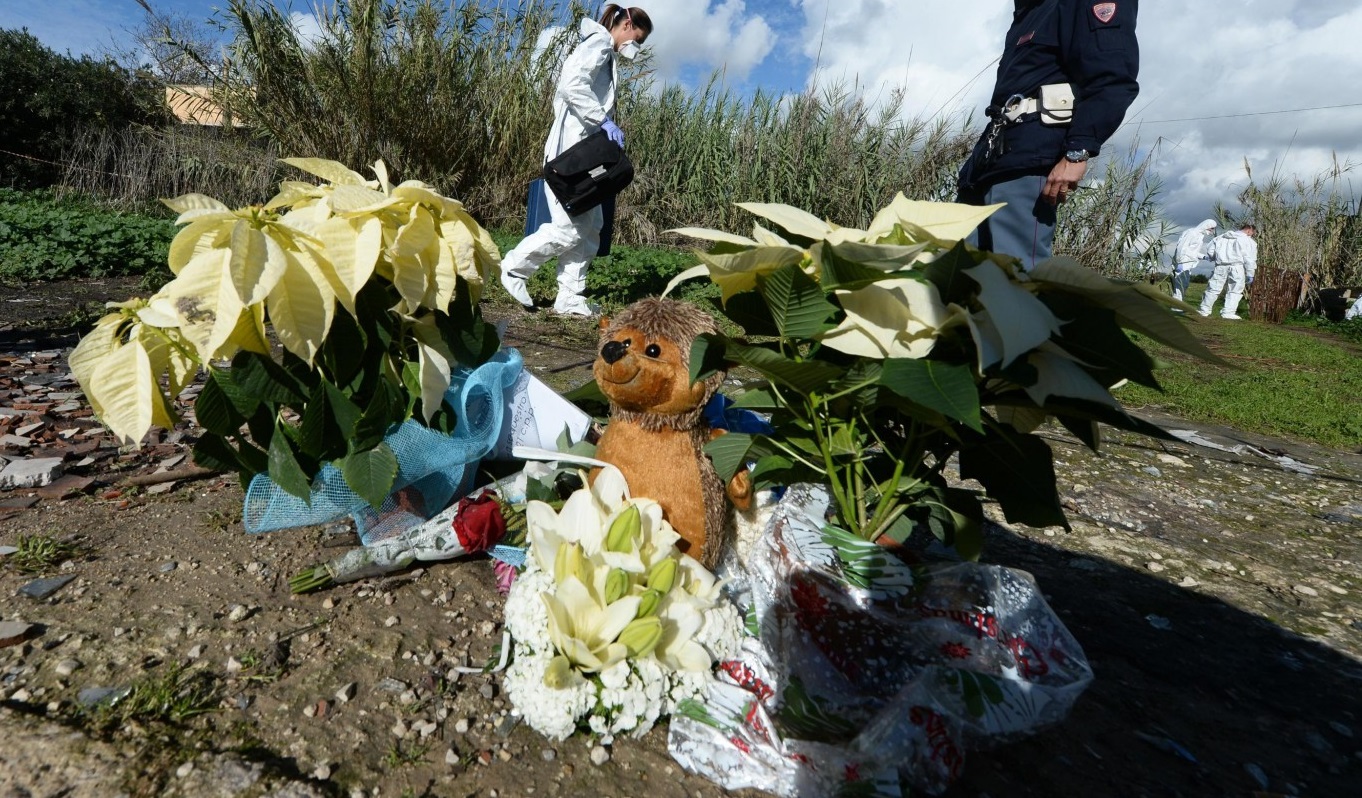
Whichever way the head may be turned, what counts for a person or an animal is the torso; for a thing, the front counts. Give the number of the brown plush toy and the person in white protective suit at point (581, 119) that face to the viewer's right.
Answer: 1

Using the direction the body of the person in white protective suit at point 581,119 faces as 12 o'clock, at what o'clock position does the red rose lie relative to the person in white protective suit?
The red rose is roughly at 3 o'clock from the person in white protective suit.

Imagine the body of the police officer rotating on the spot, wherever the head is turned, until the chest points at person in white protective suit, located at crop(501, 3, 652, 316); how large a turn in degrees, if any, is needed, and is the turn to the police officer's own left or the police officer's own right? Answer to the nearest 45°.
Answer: approximately 45° to the police officer's own right

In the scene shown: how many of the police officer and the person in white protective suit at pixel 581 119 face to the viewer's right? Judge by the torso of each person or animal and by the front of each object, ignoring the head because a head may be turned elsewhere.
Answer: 1

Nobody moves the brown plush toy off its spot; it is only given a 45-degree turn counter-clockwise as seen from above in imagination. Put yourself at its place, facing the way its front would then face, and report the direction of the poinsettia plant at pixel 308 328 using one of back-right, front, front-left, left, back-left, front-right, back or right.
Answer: right

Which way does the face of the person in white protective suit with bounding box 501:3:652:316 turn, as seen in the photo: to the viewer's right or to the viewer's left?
to the viewer's right

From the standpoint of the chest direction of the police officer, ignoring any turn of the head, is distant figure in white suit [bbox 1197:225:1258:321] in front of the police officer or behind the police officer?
behind

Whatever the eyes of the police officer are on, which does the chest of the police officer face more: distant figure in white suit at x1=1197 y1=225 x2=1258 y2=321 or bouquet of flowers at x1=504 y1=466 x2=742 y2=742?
the bouquet of flowers

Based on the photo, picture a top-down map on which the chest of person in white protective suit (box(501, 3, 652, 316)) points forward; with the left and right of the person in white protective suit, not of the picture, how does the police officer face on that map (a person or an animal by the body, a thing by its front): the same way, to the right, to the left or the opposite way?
the opposite way

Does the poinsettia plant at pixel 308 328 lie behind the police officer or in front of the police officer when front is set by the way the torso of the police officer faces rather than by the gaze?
in front

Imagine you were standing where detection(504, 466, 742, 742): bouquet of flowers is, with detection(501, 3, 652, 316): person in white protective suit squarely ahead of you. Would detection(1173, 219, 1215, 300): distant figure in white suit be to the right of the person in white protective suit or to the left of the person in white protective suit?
right

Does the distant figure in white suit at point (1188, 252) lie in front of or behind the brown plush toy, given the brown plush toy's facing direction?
behind

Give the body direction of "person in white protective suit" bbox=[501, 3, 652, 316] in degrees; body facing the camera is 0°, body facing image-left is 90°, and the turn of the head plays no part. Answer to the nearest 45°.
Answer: approximately 270°
